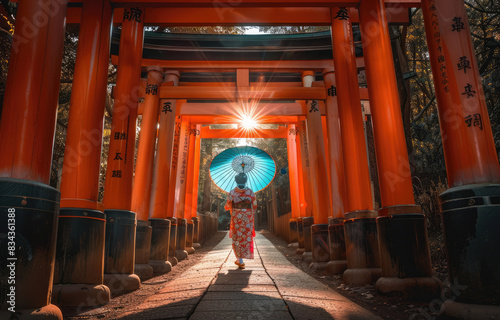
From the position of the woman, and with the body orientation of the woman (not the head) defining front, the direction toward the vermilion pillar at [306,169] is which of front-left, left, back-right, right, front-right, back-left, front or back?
front-right

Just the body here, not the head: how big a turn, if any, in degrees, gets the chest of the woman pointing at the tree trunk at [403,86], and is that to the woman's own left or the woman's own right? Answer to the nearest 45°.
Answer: approximately 90° to the woman's own right

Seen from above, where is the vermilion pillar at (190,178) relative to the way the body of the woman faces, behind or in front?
in front

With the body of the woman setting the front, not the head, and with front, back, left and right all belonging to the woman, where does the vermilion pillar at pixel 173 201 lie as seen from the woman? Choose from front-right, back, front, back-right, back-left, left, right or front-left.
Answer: front-left

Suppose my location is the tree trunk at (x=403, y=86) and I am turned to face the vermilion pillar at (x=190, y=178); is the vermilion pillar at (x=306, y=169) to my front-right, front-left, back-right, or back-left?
front-right

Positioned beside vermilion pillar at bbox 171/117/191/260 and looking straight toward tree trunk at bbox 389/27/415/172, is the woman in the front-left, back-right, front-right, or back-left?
front-right

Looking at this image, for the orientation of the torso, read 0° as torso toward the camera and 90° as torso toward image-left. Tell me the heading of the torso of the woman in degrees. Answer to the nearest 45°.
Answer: approximately 180°

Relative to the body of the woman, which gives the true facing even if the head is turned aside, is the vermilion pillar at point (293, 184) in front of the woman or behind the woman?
in front

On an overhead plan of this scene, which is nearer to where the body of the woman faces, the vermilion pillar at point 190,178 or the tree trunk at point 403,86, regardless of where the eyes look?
the vermilion pillar

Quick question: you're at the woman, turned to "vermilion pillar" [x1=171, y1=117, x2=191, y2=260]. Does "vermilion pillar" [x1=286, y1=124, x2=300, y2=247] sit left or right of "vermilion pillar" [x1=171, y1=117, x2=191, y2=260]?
right

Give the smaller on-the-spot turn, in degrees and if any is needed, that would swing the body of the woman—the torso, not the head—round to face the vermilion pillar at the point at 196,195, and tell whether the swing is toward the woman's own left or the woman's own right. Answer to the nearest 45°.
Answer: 0° — they already face it

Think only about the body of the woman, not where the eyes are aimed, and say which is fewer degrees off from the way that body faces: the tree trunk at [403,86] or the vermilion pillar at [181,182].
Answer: the vermilion pillar
